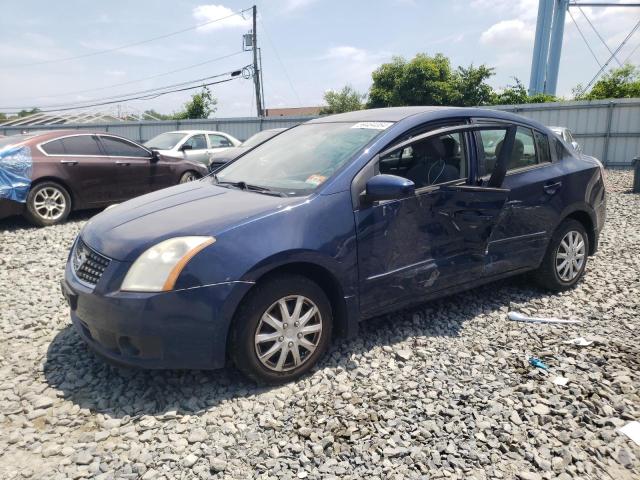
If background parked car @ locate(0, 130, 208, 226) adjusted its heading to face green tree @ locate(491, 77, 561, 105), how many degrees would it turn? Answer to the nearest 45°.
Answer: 0° — it already faces it

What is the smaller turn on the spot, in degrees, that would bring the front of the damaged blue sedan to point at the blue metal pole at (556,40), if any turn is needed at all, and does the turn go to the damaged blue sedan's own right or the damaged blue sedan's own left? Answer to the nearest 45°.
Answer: approximately 180°

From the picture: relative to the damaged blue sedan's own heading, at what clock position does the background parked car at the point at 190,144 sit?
The background parked car is roughly at 4 o'clock from the damaged blue sedan.

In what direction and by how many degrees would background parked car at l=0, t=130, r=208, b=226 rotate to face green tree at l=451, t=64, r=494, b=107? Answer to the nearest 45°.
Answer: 0° — it already faces it

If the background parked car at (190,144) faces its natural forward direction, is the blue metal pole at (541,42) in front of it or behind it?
behind

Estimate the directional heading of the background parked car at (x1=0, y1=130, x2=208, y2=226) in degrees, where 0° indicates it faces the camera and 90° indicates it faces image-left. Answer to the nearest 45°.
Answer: approximately 225°

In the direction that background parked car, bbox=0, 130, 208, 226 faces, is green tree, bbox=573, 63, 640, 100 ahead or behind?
ahead

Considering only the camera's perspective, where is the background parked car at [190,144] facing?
facing the viewer and to the left of the viewer

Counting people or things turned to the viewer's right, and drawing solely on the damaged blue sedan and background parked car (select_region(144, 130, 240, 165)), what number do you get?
0

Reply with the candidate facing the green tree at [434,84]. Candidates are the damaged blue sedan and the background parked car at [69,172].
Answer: the background parked car

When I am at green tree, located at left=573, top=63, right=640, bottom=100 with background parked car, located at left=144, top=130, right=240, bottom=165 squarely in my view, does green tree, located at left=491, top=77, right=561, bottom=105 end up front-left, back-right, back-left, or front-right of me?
front-right

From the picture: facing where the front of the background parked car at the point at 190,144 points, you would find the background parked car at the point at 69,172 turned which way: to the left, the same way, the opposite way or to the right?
the opposite way

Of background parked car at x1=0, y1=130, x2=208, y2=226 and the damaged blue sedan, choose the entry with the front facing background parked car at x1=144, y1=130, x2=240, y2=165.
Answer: background parked car at x1=0, y1=130, x2=208, y2=226

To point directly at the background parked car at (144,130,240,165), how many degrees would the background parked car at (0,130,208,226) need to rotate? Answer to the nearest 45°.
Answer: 0° — it already faces it
